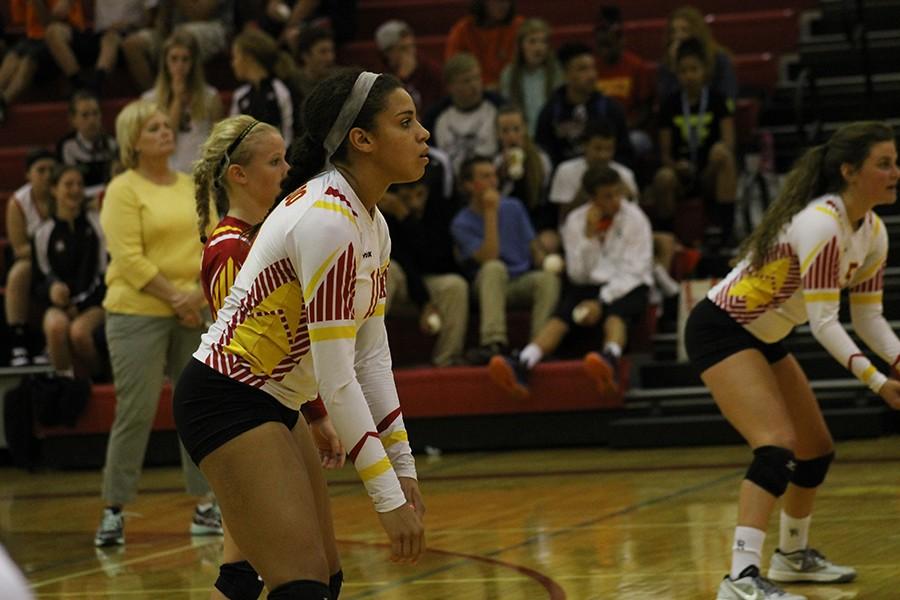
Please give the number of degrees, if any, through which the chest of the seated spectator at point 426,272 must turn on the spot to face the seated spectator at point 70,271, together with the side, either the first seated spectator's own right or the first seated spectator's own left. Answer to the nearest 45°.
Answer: approximately 90° to the first seated spectator's own right

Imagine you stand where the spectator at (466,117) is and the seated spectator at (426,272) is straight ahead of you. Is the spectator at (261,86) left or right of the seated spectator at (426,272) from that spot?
right

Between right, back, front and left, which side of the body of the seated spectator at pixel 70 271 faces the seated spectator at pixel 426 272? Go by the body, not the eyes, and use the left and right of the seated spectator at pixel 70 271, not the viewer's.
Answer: left

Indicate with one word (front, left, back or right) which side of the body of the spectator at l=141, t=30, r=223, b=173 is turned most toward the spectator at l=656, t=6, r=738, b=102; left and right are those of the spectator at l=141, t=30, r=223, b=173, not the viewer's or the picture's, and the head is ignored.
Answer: left

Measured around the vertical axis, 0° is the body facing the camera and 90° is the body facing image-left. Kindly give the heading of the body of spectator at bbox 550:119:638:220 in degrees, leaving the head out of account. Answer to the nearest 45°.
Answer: approximately 0°

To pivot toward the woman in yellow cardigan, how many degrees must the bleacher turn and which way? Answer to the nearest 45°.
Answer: approximately 45° to its right

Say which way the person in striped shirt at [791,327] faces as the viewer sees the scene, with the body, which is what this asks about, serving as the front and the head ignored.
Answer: to the viewer's right

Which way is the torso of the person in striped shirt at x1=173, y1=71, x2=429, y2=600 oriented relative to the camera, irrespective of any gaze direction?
to the viewer's right

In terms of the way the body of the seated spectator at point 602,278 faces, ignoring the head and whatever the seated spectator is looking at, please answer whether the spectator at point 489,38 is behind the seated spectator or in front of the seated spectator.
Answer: behind

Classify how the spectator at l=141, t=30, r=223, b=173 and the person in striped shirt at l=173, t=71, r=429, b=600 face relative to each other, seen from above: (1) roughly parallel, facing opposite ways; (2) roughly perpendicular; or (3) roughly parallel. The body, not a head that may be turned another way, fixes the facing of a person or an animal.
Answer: roughly perpendicular

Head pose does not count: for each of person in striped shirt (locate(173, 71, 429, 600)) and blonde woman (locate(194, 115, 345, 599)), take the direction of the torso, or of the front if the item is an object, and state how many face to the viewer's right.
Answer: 2

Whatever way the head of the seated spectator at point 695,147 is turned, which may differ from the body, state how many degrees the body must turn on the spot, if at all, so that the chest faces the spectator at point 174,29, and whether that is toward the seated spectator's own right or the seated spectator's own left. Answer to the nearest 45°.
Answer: approximately 90° to the seated spectator's own right

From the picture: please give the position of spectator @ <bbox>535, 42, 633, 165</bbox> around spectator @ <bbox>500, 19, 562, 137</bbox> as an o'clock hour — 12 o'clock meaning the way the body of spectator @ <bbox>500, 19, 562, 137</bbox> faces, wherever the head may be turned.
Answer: spectator @ <bbox>535, 42, 633, 165</bbox> is roughly at 11 o'clock from spectator @ <bbox>500, 19, 562, 137</bbox>.
